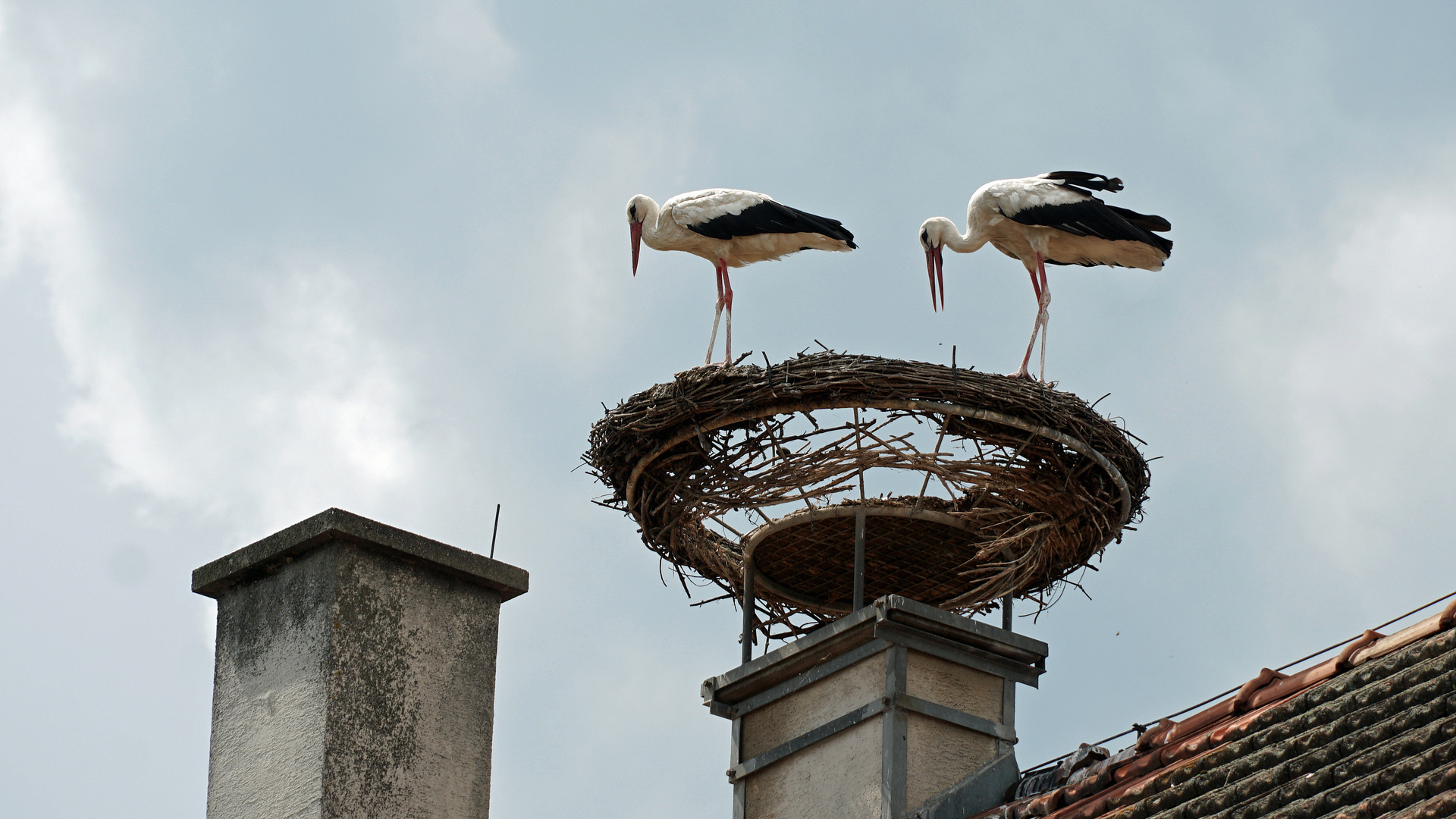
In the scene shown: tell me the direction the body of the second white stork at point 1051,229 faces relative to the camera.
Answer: to the viewer's left

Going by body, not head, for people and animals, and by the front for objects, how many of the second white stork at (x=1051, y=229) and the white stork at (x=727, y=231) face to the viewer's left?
2

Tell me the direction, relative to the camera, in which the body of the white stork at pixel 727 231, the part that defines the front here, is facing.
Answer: to the viewer's left

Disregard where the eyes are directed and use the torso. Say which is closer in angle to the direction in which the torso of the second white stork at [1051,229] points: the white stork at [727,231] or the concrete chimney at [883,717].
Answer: the white stork

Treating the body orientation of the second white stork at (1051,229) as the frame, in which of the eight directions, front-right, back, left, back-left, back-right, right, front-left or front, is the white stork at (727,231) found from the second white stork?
front
